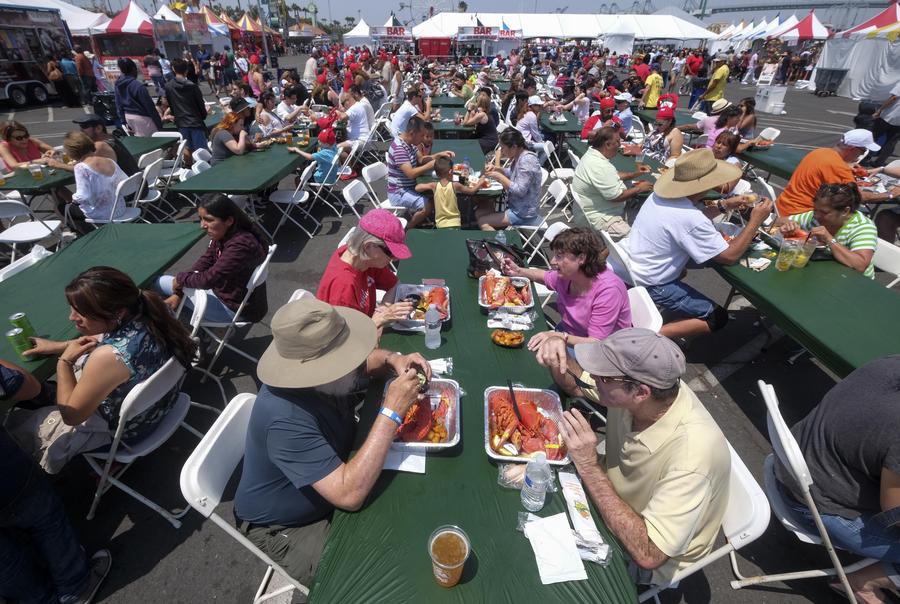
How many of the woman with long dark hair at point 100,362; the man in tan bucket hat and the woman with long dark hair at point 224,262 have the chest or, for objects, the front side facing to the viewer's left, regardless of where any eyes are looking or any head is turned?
2

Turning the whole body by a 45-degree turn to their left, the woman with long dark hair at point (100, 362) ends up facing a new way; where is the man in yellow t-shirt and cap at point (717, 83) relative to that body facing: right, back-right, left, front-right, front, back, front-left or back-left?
back-left

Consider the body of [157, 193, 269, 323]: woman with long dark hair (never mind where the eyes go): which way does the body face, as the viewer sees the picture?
to the viewer's left

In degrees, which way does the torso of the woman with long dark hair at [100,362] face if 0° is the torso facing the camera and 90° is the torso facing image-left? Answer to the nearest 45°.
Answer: approximately 90°

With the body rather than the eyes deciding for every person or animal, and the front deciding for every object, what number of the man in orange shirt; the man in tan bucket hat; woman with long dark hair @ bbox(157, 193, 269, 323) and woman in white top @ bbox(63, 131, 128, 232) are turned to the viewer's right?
2

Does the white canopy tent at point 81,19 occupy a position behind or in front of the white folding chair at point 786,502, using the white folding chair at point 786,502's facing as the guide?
behind

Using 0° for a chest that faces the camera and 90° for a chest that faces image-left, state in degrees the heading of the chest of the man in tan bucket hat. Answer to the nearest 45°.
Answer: approximately 270°

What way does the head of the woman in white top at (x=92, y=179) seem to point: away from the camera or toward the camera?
away from the camera

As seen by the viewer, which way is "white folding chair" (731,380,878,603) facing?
to the viewer's right

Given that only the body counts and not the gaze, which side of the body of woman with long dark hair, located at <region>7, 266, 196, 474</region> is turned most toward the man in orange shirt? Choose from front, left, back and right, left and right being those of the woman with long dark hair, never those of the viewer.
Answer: back
